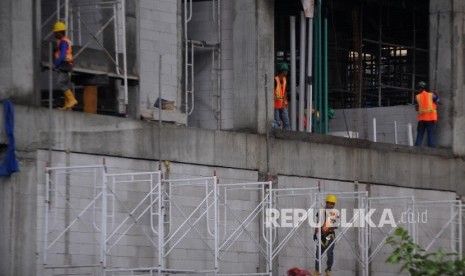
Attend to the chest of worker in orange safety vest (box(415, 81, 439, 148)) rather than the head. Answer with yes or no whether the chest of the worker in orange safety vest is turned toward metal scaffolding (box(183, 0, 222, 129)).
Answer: no
